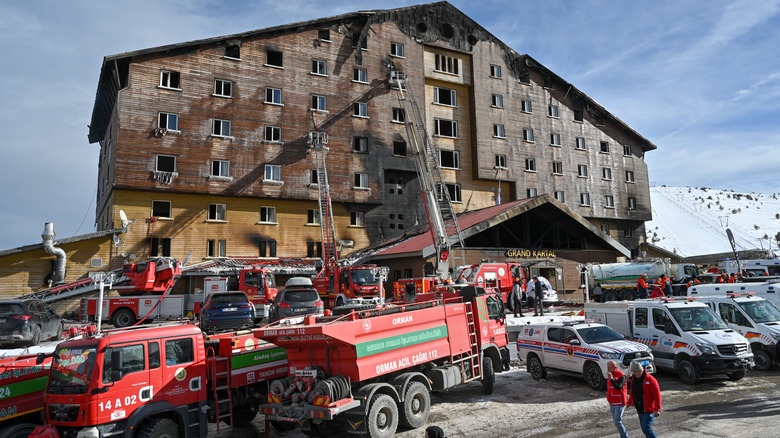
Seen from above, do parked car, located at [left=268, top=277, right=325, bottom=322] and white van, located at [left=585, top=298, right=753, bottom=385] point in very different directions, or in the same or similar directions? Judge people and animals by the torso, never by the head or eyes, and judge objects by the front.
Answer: very different directions

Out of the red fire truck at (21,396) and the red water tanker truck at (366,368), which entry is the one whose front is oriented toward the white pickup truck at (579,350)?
the red water tanker truck

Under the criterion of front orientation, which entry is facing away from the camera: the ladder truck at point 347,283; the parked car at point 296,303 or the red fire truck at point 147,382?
the parked car

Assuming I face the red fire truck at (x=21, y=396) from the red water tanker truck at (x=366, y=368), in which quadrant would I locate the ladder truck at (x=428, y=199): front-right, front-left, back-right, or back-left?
back-right

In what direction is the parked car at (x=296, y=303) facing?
away from the camera

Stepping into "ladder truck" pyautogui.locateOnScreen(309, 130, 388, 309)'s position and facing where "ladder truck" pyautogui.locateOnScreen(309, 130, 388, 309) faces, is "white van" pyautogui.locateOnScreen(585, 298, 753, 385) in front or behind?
in front

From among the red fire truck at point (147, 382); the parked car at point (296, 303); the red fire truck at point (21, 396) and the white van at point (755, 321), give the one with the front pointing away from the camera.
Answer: the parked car

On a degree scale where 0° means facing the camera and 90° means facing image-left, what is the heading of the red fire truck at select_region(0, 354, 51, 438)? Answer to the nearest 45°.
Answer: approximately 45°

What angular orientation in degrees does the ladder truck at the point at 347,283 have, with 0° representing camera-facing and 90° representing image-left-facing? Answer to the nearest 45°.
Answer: approximately 315°

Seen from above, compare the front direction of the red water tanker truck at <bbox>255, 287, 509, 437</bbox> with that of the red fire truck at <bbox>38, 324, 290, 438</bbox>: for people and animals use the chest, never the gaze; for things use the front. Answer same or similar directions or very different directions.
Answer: very different directions

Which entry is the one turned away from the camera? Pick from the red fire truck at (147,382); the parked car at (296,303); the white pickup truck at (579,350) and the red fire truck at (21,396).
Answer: the parked car

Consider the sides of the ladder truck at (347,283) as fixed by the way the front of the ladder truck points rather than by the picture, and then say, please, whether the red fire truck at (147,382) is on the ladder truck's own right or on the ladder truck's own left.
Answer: on the ladder truck's own right

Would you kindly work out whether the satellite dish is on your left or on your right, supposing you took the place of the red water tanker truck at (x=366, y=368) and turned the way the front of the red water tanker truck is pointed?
on your left

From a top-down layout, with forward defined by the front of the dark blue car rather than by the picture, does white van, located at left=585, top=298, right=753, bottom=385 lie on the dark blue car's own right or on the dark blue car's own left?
on the dark blue car's own right

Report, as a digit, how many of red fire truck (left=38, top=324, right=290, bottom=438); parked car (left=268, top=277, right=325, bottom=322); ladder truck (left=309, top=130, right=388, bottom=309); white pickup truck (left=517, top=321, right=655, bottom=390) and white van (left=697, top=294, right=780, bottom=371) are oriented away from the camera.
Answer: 1

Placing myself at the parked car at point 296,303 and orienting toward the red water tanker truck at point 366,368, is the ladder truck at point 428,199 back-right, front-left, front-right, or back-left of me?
back-left

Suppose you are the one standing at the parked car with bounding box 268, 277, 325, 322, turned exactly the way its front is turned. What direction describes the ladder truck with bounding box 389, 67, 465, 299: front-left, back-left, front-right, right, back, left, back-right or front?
front-right
